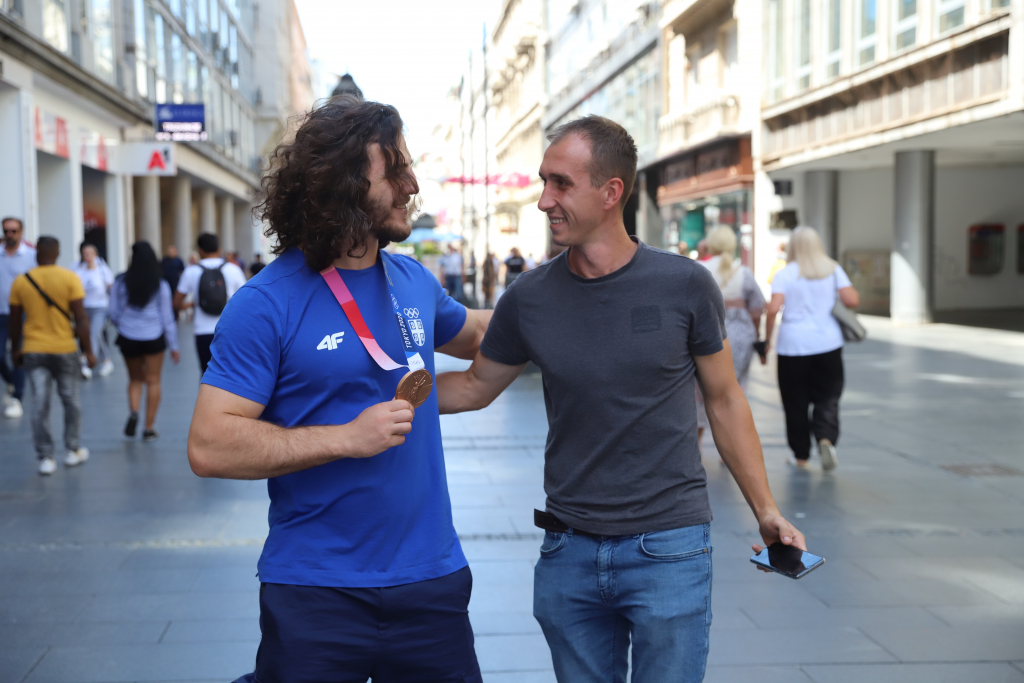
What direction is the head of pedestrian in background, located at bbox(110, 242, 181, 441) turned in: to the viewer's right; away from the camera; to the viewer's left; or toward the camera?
away from the camera

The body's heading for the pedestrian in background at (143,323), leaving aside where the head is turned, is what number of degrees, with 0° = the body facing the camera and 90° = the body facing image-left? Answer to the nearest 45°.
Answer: approximately 180°

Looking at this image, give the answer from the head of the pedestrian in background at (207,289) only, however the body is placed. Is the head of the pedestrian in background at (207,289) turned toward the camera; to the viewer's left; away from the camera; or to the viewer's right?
away from the camera

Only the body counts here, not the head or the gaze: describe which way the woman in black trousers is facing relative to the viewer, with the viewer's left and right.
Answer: facing away from the viewer

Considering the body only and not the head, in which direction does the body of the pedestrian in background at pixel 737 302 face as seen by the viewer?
away from the camera

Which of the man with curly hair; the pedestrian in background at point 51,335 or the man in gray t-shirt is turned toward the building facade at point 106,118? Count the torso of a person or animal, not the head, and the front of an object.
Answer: the pedestrian in background

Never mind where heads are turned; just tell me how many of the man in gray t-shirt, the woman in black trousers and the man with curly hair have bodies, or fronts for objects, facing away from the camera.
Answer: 1

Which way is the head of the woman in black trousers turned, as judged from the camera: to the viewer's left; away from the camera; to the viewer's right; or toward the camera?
away from the camera

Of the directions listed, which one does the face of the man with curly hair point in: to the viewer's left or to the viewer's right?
to the viewer's right

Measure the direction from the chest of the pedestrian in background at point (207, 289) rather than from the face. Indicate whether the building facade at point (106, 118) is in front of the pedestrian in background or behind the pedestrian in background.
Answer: in front

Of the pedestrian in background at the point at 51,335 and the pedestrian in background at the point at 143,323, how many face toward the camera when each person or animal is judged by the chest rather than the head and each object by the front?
0

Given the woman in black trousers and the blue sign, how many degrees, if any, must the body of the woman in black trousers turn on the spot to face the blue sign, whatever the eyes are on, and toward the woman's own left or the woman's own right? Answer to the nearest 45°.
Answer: approximately 45° to the woman's own left

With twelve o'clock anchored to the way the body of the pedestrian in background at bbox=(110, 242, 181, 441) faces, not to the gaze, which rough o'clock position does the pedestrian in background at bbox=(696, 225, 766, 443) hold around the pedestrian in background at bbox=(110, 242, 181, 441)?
the pedestrian in background at bbox=(696, 225, 766, 443) is roughly at 4 o'clock from the pedestrian in background at bbox=(110, 242, 181, 441).

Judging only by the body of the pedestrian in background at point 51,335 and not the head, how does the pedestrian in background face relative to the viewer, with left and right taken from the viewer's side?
facing away from the viewer

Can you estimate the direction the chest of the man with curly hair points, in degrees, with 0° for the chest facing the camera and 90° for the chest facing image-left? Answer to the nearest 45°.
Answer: approximately 315°

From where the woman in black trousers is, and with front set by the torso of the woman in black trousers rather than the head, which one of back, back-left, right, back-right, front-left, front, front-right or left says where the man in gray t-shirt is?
back

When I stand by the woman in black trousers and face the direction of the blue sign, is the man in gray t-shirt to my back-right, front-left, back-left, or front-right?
back-left

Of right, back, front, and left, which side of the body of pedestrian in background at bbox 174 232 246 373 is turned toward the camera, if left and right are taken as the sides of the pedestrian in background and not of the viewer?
back
